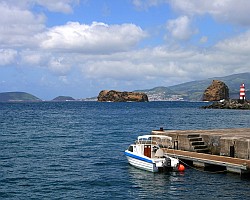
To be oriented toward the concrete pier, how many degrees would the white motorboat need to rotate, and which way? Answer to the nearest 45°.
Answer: approximately 135° to its right

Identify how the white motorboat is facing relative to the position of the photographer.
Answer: facing away from the viewer and to the left of the viewer
